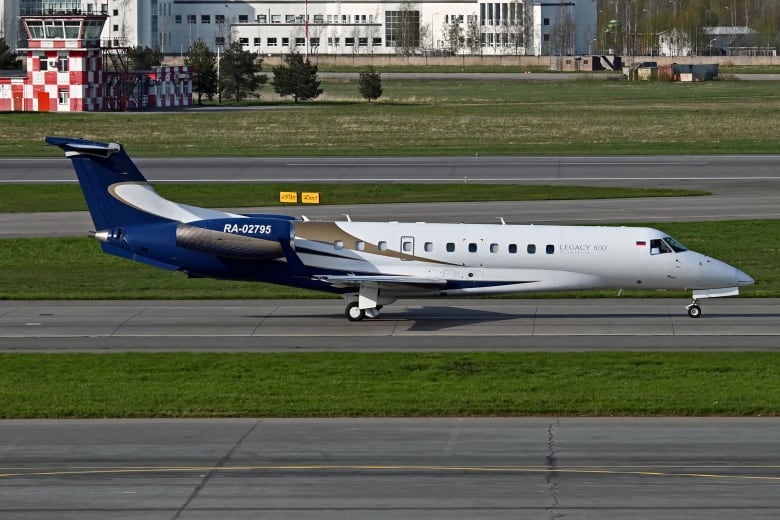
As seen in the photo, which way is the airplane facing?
to the viewer's right
